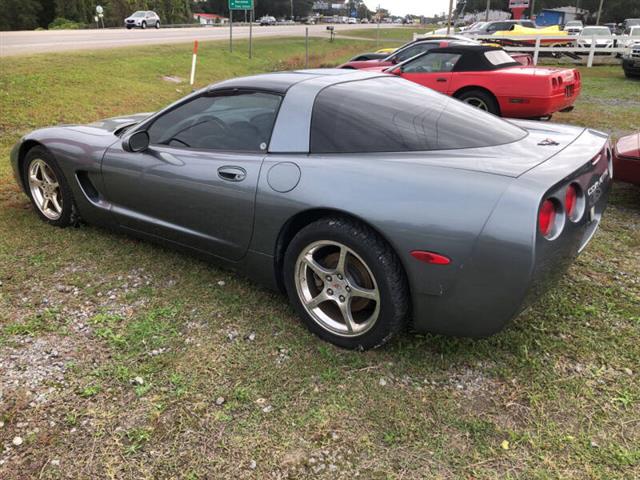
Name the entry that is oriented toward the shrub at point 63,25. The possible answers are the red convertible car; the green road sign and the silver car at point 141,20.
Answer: the red convertible car

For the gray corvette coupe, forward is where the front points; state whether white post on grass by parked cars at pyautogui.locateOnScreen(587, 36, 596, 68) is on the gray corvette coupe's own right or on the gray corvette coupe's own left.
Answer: on the gray corvette coupe's own right

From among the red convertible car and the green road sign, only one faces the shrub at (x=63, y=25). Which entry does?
the red convertible car

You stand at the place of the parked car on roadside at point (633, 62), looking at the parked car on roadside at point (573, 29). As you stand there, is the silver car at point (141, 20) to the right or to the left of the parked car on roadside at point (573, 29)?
left

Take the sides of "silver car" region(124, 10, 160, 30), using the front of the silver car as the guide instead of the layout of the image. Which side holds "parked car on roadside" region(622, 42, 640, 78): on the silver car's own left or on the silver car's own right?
on the silver car's own left

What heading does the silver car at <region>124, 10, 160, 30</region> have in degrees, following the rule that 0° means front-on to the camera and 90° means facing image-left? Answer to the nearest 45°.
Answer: approximately 45°

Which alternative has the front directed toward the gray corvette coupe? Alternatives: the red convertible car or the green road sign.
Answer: the green road sign

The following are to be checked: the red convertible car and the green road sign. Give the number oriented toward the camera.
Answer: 1
